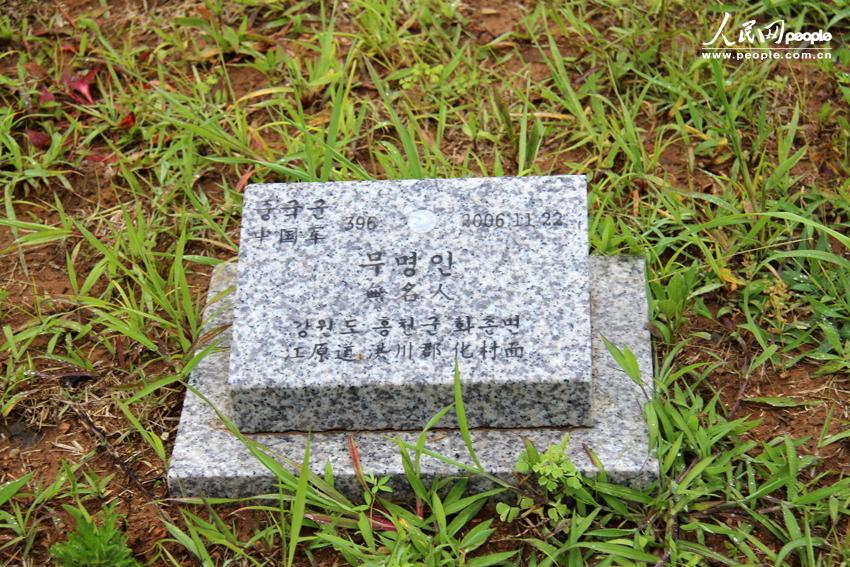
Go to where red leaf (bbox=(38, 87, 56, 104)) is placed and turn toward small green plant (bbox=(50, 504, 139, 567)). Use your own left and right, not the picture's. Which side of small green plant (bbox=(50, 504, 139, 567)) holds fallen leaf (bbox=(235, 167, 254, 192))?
left

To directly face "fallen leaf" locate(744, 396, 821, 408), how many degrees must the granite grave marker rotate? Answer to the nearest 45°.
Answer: approximately 90° to its left

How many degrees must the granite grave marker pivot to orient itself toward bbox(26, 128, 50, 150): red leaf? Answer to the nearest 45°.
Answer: approximately 135° to its right

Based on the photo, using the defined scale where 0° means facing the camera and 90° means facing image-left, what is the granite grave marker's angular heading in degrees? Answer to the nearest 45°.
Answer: approximately 0°

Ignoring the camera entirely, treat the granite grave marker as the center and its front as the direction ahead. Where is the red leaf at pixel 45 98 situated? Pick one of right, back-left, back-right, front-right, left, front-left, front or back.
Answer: back-right

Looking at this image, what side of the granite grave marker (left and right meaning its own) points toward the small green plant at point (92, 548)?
right

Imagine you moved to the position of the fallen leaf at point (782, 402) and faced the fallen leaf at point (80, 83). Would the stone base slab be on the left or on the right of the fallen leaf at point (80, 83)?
left

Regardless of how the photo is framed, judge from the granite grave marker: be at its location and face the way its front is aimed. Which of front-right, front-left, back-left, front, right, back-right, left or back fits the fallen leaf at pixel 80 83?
back-right

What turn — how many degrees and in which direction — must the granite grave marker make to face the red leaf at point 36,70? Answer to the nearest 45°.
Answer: approximately 135° to its right

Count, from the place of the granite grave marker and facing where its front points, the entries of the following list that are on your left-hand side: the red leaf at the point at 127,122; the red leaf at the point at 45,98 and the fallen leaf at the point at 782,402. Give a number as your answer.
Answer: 1

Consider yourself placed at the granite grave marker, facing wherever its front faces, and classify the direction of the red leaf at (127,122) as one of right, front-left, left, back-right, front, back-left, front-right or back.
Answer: back-right
